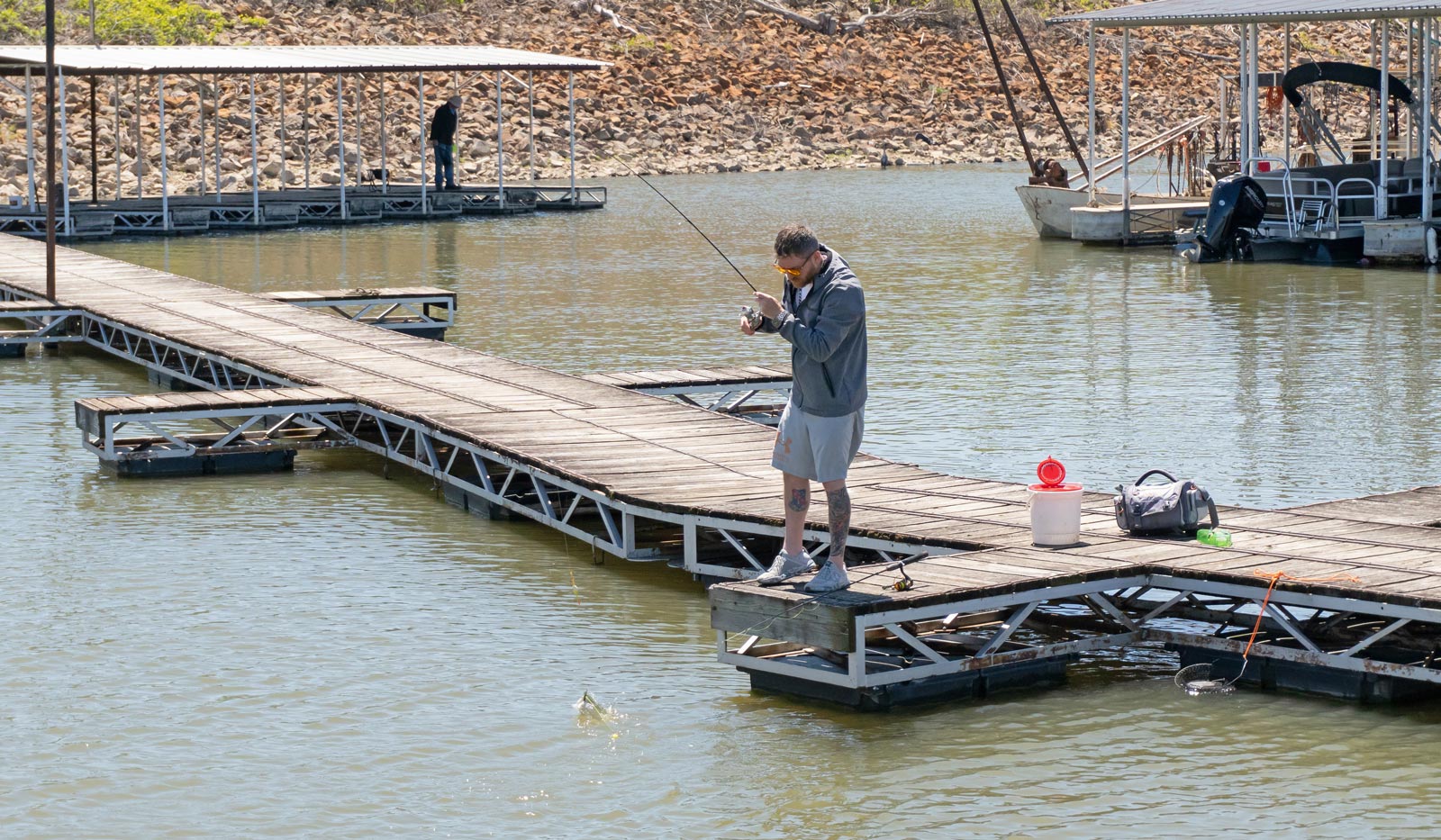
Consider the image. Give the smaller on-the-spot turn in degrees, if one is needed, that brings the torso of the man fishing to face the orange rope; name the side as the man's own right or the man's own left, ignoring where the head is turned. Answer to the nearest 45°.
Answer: approximately 135° to the man's own left

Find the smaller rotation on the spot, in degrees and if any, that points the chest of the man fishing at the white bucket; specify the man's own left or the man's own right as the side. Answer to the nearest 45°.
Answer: approximately 180°

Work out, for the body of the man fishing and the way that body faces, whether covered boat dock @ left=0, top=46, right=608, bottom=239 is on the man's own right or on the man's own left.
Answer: on the man's own right

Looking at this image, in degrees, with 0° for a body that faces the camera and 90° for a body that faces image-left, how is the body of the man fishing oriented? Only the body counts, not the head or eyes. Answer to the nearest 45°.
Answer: approximately 45°

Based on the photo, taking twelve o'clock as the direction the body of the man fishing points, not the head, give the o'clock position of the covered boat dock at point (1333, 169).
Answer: The covered boat dock is roughly at 5 o'clock from the man fishing.

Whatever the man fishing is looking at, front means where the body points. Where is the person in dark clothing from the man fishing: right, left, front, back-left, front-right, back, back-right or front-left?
back-right

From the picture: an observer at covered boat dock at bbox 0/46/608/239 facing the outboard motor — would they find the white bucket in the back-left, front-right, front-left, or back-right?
front-right

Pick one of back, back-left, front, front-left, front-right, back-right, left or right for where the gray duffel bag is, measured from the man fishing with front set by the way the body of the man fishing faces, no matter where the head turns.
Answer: back

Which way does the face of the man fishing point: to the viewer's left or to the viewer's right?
to the viewer's left
